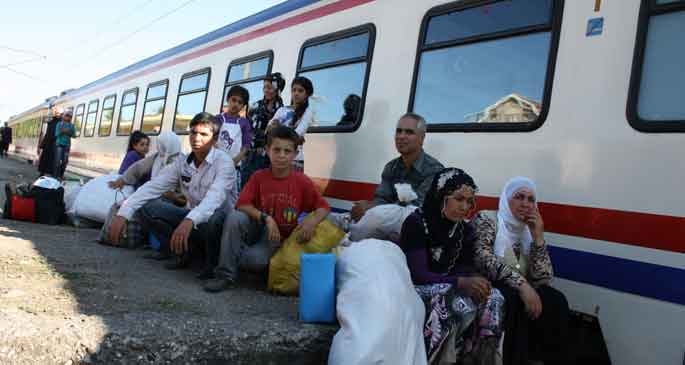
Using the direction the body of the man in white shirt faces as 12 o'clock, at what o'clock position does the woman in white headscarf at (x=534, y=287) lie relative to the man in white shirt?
The woman in white headscarf is roughly at 9 o'clock from the man in white shirt.

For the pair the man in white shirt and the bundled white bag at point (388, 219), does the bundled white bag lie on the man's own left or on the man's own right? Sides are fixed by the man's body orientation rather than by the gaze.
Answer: on the man's own left

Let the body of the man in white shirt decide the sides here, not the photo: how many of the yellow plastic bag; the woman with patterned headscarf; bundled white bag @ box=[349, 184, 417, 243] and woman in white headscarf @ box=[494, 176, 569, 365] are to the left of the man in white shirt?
4

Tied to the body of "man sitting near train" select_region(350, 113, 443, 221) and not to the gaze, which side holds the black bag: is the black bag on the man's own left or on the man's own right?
on the man's own right

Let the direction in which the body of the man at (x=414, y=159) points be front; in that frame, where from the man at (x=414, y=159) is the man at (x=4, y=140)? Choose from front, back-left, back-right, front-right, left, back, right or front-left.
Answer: right

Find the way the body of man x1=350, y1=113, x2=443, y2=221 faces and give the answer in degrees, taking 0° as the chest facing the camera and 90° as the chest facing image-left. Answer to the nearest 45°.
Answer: approximately 45°

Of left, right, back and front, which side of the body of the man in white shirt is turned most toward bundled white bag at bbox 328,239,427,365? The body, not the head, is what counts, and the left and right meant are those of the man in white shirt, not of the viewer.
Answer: left

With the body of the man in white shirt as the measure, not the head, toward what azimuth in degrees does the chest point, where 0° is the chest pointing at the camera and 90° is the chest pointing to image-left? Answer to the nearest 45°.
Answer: approximately 45°

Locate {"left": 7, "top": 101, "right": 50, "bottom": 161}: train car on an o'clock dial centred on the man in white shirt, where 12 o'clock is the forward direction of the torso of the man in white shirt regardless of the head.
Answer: The train car is roughly at 4 o'clock from the man in white shirt.

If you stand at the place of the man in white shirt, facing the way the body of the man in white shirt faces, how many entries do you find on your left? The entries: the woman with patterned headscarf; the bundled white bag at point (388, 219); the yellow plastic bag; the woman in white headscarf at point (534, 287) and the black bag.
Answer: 4

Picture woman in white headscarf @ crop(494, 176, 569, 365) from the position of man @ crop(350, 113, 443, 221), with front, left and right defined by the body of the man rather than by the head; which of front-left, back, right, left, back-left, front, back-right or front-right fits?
left

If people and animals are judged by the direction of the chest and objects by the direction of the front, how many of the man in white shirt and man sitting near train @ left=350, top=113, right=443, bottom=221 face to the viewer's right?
0

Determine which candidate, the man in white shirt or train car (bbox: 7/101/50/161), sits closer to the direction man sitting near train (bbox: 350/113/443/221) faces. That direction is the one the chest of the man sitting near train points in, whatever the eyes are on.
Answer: the man in white shirt
